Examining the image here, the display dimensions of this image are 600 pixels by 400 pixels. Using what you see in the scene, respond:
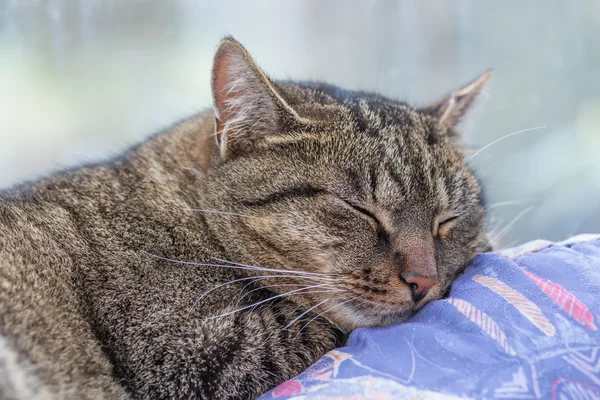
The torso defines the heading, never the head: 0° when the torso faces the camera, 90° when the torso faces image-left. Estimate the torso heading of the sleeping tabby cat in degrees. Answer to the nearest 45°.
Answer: approximately 315°
